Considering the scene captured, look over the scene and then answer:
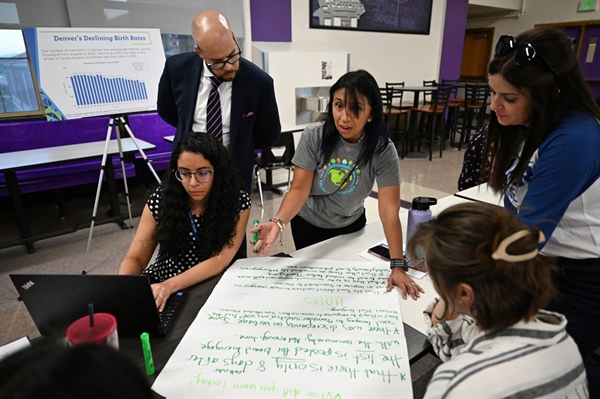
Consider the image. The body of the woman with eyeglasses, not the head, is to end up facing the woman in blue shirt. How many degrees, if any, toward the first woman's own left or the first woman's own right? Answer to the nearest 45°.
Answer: approximately 90° to the first woman's own left

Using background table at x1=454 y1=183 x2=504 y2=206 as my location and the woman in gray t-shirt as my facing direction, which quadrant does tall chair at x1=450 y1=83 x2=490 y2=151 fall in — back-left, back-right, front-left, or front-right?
back-right

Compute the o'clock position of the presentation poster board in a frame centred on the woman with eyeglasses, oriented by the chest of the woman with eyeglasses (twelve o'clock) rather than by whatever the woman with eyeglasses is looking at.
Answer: The presentation poster board is roughly at 4 o'clock from the woman with eyeglasses.

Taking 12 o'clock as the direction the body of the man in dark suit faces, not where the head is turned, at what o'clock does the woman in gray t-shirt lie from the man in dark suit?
The woman in gray t-shirt is roughly at 11 o'clock from the man in dark suit.

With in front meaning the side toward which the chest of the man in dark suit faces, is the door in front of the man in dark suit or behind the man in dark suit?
behind

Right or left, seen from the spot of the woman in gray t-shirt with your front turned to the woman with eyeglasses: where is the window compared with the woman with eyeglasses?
right

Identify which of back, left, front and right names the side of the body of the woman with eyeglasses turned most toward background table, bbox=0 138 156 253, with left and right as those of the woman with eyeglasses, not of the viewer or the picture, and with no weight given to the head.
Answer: right

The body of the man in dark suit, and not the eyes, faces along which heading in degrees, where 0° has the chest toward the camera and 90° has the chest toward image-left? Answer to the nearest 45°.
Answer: approximately 0°

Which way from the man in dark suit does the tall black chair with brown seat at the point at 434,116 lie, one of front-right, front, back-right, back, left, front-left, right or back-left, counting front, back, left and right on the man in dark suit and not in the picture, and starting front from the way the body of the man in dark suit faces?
back-left

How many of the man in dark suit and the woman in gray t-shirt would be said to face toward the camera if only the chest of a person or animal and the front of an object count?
2

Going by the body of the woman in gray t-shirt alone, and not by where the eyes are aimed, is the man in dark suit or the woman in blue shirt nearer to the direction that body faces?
the woman in blue shirt

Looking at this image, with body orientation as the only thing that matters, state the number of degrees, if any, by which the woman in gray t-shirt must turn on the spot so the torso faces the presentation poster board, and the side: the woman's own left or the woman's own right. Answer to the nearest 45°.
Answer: approximately 135° to the woman's own right
